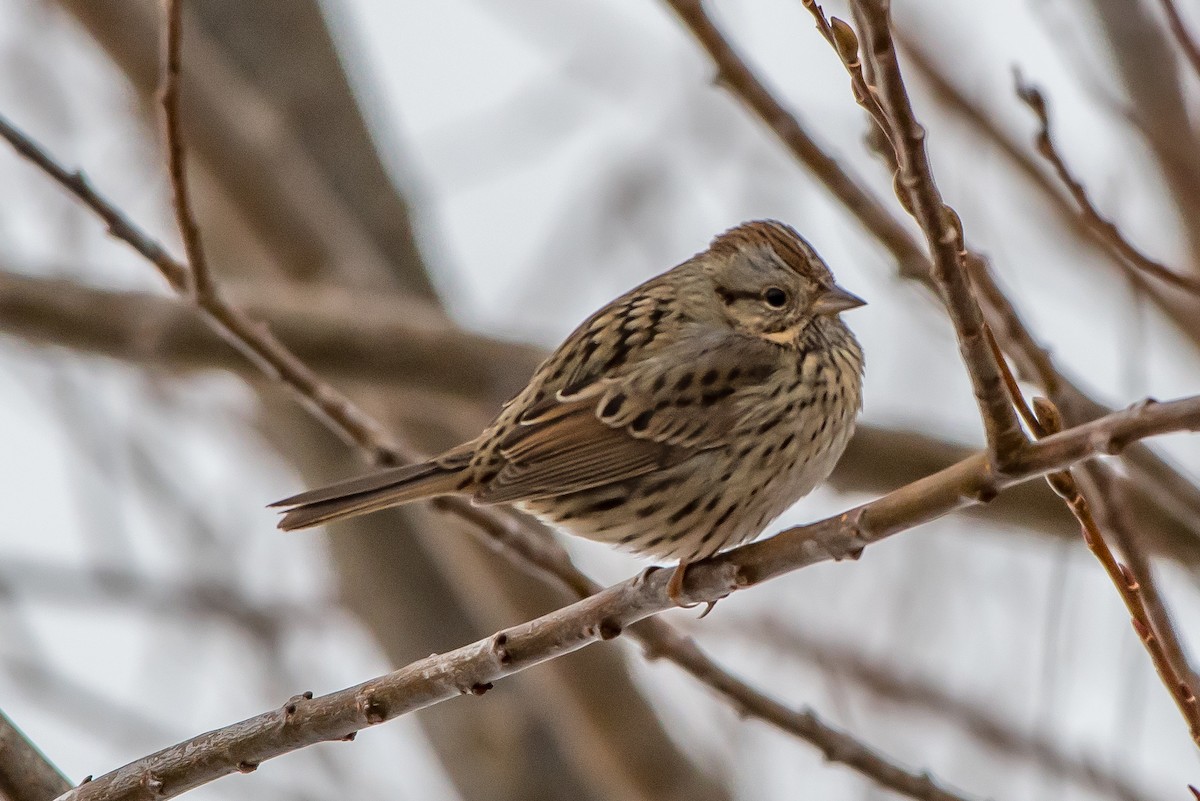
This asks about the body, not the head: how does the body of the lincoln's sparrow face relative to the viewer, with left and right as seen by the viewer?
facing to the right of the viewer
